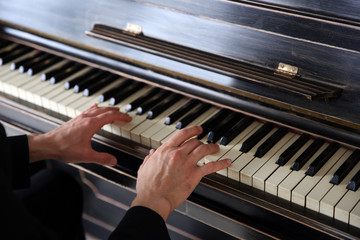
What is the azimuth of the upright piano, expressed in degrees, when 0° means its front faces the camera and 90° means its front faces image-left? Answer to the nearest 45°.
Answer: approximately 45°
